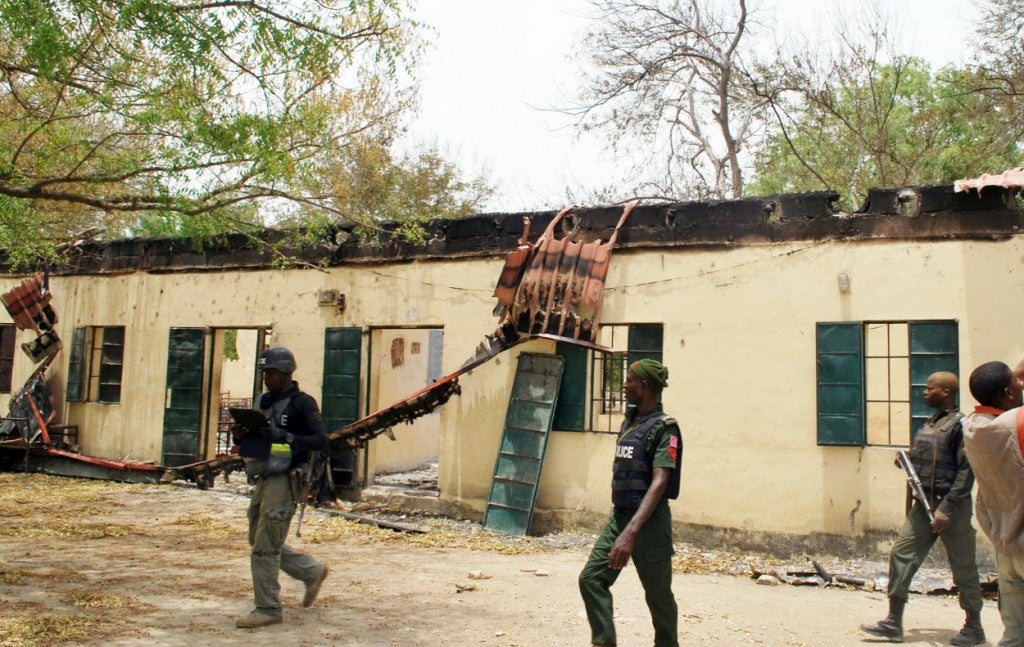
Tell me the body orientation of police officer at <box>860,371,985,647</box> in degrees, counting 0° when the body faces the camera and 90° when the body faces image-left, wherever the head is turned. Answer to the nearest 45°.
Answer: approximately 90°

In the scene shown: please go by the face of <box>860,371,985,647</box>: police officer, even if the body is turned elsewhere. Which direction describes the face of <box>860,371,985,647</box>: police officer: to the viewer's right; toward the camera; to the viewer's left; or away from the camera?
to the viewer's left

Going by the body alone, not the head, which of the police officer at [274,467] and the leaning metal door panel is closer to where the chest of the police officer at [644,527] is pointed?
the police officer

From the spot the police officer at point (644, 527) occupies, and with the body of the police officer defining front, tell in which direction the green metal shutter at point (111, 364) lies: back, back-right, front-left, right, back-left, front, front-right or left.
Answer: front-right

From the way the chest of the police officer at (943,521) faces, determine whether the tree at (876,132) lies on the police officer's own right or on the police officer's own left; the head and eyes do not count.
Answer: on the police officer's own right

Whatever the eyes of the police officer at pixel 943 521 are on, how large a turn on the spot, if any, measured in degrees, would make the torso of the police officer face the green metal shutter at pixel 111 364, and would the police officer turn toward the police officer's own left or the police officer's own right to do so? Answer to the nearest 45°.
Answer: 0° — they already face it

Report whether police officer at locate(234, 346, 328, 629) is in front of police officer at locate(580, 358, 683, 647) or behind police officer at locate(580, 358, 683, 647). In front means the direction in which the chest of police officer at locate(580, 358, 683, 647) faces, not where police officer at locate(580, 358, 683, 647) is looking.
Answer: in front

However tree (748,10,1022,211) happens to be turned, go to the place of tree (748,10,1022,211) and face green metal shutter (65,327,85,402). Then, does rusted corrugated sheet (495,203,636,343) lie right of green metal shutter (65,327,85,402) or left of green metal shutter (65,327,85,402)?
left

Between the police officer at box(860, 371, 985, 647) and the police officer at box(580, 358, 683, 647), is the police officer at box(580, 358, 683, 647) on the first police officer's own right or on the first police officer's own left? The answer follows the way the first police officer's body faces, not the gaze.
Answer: on the first police officer's own left
